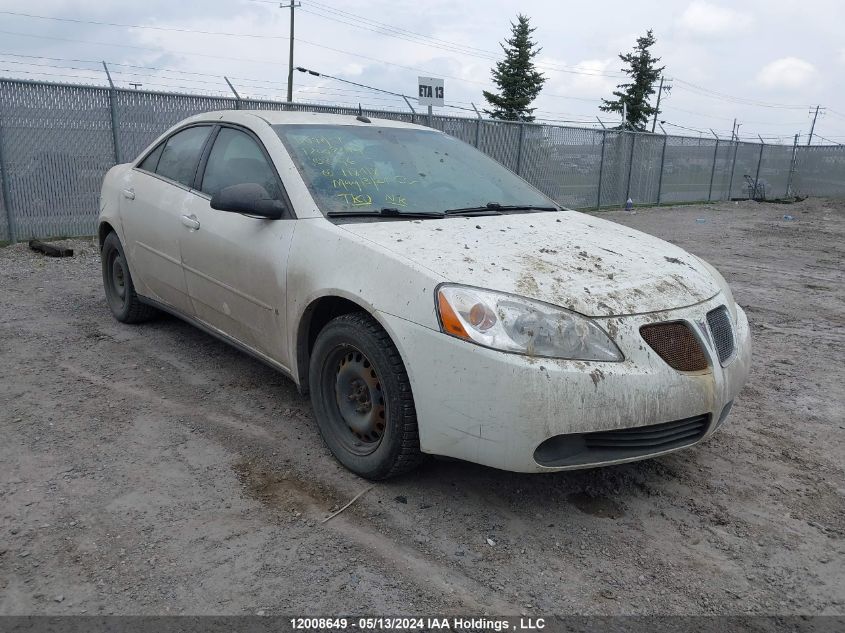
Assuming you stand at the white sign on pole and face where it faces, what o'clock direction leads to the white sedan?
The white sedan is roughly at 12 o'clock from the white sign on pole.

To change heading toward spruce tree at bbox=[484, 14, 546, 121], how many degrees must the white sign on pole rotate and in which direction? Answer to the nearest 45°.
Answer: approximately 180°

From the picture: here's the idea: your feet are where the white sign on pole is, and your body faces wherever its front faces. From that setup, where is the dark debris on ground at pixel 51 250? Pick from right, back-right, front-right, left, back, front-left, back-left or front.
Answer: front-right

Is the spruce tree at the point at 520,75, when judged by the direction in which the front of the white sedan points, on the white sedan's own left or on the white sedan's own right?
on the white sedan's own left

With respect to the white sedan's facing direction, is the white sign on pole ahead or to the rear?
to the rear

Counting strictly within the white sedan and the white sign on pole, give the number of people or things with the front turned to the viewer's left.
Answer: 0

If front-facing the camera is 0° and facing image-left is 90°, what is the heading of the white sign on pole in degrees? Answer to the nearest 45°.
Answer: approximately 0°

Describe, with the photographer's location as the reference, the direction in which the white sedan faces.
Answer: facing the viewer and to the right of the viewer

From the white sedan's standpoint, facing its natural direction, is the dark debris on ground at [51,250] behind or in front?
behind
